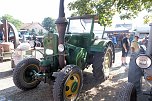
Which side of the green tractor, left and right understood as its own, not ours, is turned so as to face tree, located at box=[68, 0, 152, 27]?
back

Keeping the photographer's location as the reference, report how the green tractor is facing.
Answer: facing the viewer and to the left of the viewer
